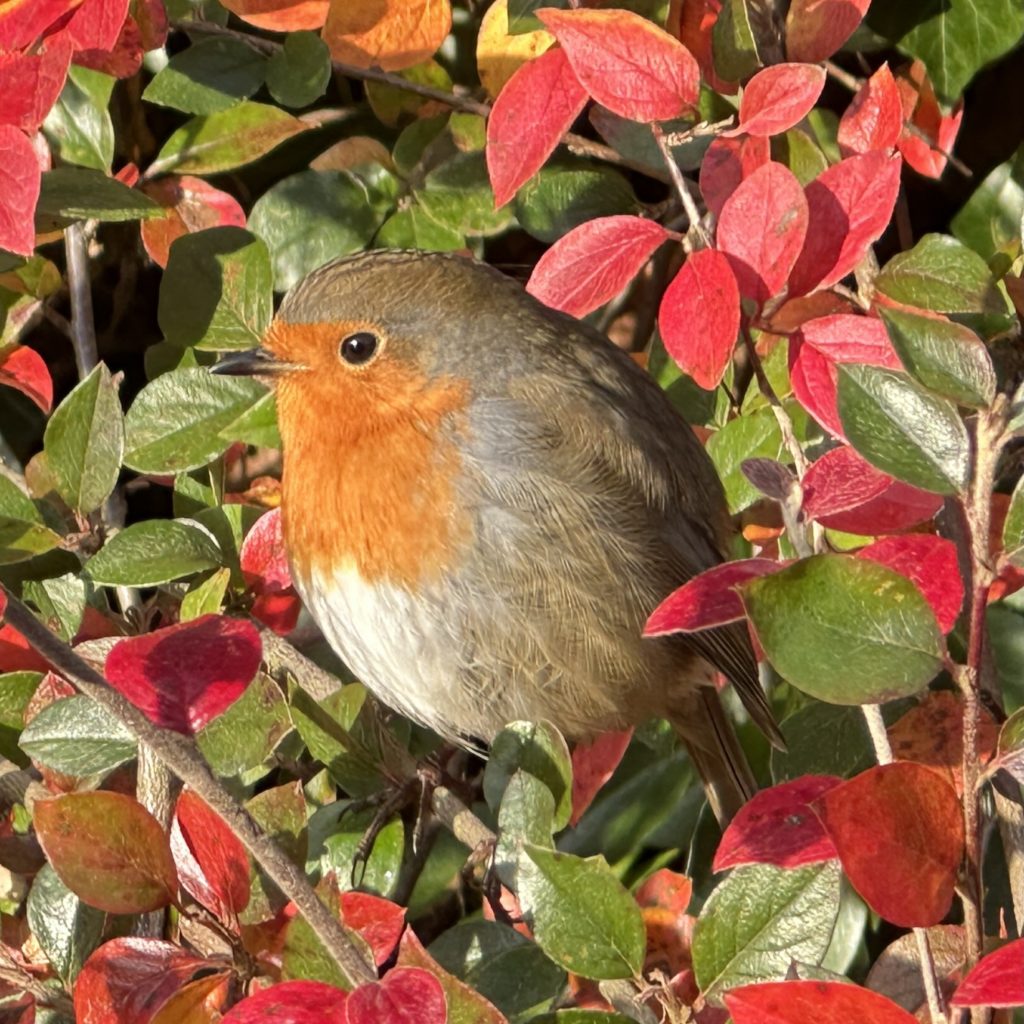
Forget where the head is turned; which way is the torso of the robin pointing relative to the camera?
to the viewer's left

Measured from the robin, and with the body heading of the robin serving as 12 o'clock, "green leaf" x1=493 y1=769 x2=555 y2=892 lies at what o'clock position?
The green leaf is roughly at 9 o'clock from the robin.

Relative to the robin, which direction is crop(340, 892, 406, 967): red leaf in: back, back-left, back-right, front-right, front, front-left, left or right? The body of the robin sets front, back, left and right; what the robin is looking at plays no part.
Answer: left

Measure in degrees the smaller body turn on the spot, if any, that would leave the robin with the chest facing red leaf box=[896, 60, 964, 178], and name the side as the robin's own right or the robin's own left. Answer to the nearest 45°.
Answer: approximately 135° to the robin's own right
